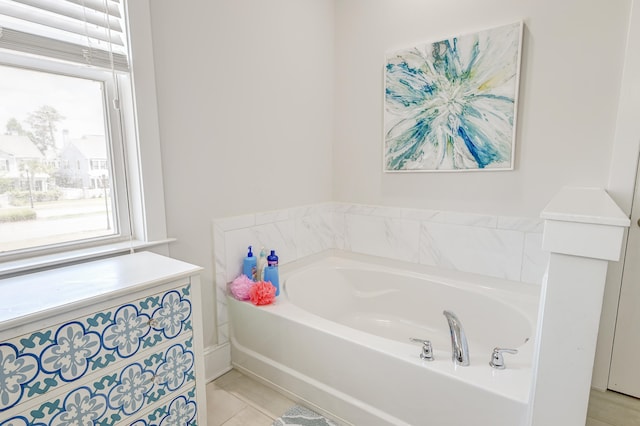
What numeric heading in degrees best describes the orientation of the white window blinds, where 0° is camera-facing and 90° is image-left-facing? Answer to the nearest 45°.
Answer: approximately 315°

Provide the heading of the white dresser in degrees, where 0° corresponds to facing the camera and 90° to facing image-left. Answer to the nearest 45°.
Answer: approximately 315°

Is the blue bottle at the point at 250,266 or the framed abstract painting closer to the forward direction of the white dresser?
the framed abstract painting

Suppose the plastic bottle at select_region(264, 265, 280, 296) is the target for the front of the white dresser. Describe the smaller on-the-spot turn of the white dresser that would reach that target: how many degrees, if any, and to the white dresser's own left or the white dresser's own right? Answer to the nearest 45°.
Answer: approximately 90° to the white dresser's own left
